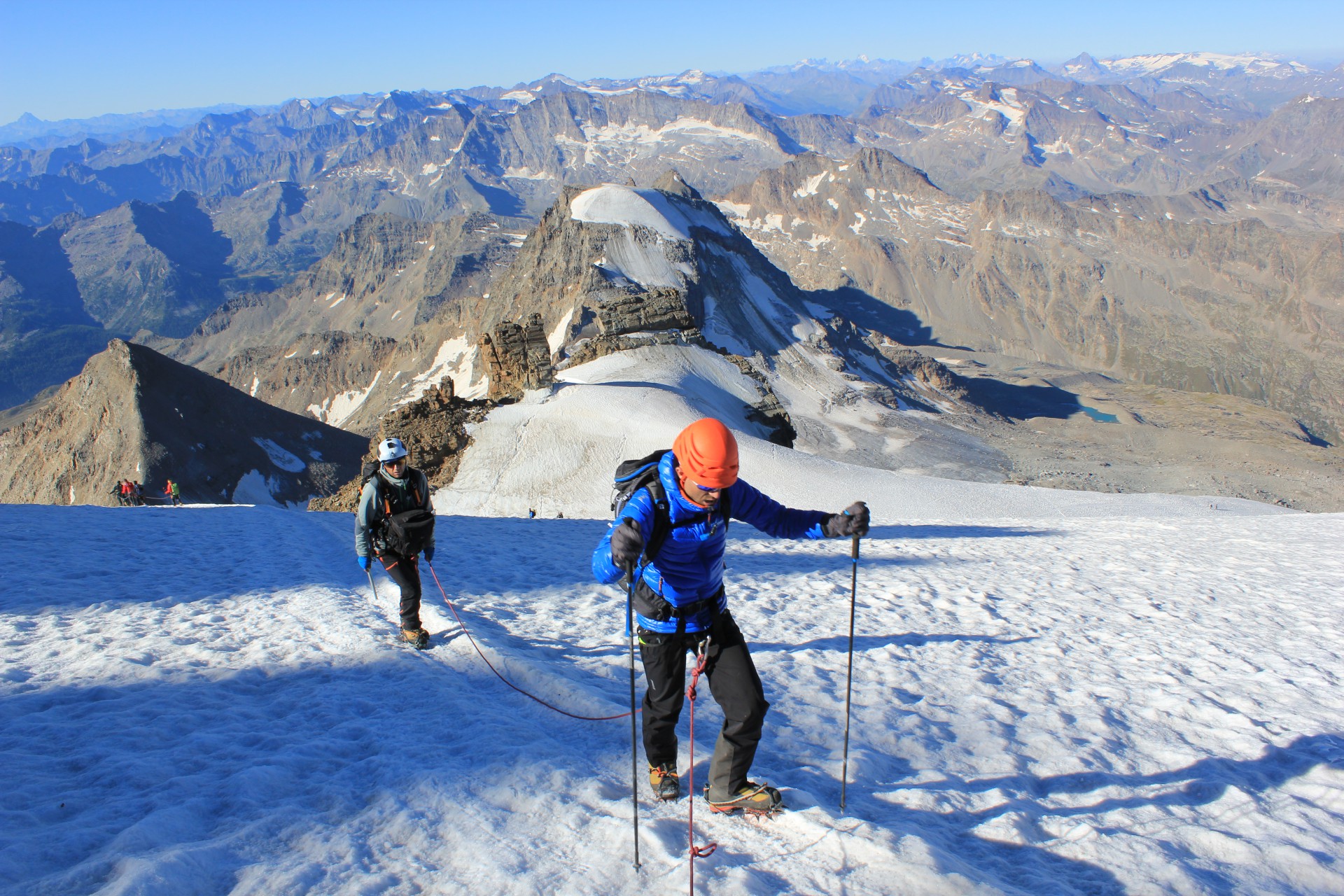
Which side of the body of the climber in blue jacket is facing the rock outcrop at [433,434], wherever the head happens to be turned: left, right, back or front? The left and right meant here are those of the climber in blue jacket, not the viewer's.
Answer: back

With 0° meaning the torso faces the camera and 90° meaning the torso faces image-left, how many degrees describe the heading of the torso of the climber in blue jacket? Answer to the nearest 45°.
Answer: approximately 315°

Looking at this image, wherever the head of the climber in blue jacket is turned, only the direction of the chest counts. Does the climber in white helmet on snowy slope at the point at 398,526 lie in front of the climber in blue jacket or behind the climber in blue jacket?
behind

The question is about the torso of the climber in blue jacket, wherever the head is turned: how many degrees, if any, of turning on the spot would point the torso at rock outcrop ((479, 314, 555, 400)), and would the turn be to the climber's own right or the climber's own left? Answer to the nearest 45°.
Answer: approximately 135° to the climber's own left
